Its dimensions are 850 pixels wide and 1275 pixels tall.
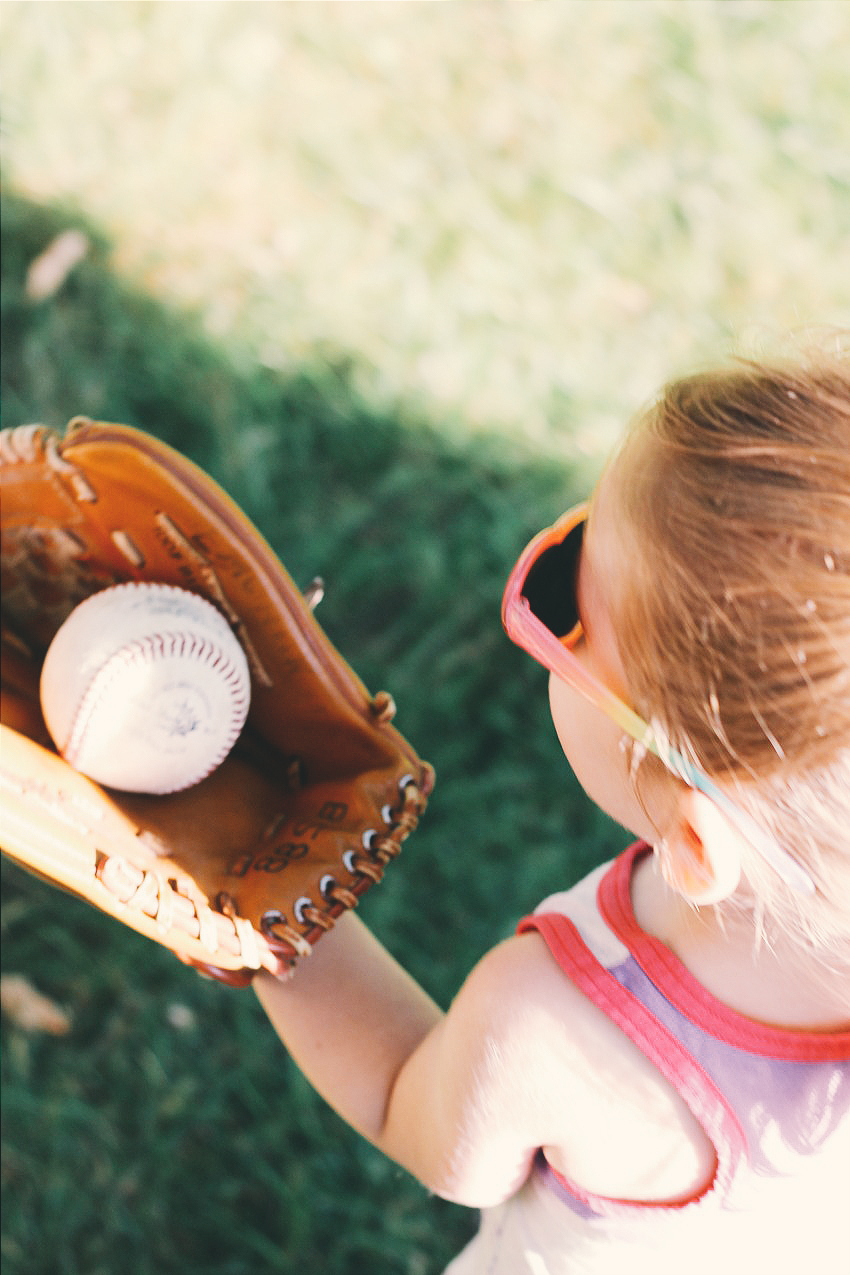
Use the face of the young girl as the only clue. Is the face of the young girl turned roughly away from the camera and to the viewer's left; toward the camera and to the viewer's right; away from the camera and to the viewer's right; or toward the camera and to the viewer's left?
away from the camera and to the viewer's left

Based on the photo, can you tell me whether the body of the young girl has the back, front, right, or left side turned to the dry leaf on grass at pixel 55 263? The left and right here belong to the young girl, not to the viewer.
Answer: front

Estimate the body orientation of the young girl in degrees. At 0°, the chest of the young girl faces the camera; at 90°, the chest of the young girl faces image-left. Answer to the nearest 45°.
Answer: approximately 135°
